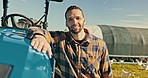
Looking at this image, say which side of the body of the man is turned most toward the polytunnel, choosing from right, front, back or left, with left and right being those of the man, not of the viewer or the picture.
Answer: back

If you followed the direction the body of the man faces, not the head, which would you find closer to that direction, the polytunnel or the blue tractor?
the blue tractor

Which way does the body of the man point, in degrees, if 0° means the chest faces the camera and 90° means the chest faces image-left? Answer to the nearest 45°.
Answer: approximately 0°

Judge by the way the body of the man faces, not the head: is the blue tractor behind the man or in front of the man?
in front
